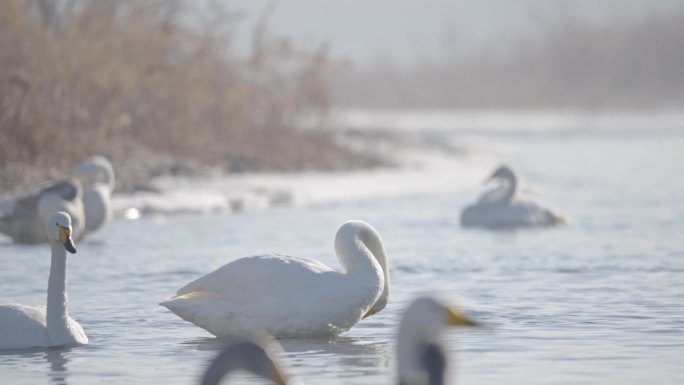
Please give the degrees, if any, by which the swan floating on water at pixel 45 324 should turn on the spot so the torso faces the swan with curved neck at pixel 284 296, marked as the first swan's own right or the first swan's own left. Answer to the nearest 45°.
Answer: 0° — it already faces it

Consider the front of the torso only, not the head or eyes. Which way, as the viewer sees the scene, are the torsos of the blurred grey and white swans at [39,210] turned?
to the viewer's right

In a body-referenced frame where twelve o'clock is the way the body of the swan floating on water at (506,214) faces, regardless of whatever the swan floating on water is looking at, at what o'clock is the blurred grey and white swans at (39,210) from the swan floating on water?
The blurred grey and white swans is roughly at 11 o'clock from the swan floating on water.

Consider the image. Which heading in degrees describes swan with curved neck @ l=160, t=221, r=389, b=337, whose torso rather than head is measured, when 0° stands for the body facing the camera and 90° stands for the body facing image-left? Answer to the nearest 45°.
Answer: approximately 270°

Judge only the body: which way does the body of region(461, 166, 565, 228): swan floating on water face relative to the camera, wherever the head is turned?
to the viewer's left

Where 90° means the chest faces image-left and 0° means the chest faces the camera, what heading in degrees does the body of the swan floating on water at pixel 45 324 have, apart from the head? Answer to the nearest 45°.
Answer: approximately 270°
